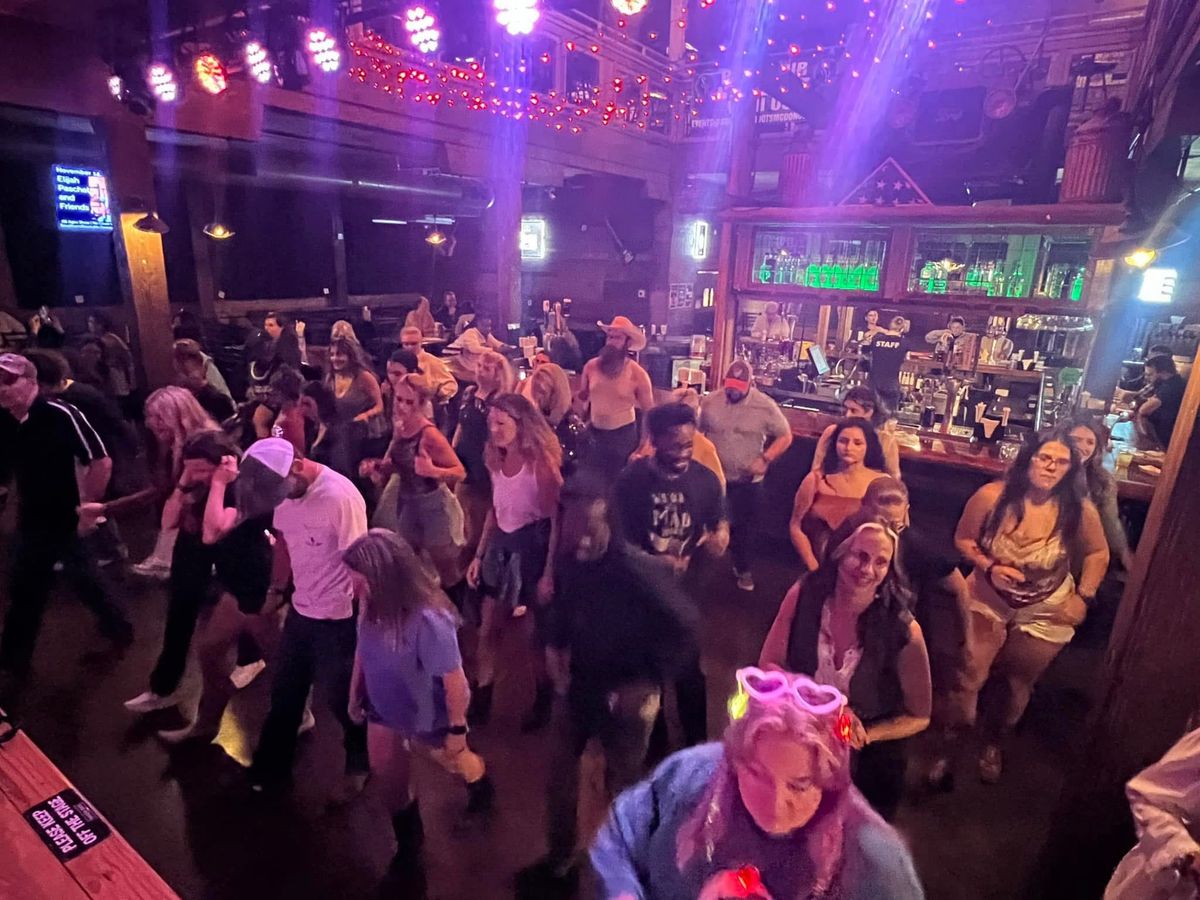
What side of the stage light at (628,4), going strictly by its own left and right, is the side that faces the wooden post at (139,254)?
right

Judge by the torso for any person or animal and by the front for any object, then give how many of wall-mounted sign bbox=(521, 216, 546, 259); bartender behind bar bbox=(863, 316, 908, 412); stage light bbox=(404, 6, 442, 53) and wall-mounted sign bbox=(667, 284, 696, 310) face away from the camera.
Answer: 1

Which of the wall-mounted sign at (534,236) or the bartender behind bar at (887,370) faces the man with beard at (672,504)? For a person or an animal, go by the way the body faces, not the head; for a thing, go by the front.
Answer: the wall-mounted sign

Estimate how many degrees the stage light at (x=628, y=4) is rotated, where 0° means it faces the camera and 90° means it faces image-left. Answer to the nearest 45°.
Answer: approximately 0°

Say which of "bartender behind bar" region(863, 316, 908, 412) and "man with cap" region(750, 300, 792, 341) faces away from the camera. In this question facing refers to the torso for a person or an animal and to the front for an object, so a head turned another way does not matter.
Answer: the bartender behind bar

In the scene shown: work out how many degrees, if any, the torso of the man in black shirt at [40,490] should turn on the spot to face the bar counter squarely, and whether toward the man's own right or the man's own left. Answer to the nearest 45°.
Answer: approximately 90° to the man's own left

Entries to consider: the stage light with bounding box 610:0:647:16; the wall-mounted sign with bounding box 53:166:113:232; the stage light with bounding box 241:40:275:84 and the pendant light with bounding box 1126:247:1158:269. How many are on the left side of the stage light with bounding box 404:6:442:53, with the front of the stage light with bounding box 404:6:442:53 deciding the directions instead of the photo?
2

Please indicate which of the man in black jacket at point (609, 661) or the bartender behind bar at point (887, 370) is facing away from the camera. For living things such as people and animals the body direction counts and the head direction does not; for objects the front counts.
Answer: the bartender behind bar

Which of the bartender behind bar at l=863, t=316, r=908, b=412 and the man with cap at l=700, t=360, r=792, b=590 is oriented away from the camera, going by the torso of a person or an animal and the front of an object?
the bartender behind bar

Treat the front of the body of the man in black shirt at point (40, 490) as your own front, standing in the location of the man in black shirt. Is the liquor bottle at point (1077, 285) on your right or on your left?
on your left

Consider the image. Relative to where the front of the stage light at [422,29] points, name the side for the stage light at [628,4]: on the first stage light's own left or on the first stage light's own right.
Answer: on the first stage light's own left
